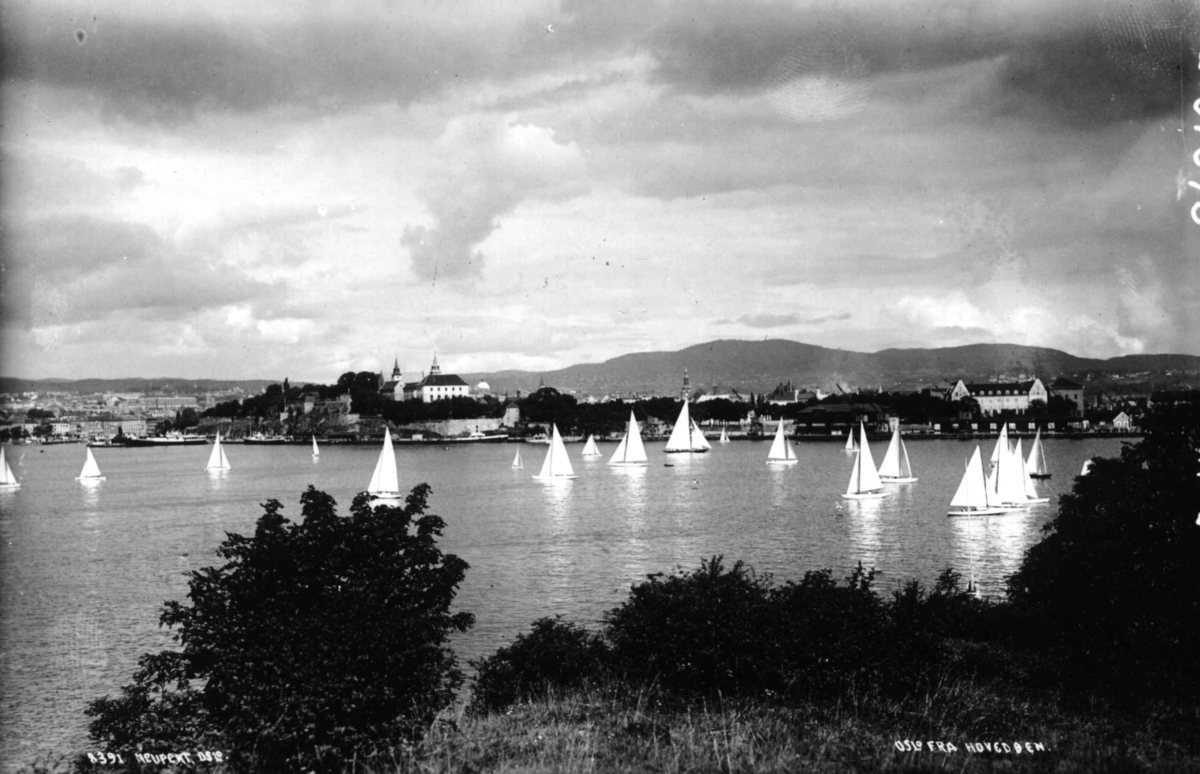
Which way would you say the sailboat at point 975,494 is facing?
to the viewer's right

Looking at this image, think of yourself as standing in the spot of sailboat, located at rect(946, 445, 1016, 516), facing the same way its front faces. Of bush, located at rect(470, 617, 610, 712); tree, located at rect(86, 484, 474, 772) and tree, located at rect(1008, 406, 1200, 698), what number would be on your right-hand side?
3

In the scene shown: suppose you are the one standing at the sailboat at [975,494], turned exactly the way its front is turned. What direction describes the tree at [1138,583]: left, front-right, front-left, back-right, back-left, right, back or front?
right

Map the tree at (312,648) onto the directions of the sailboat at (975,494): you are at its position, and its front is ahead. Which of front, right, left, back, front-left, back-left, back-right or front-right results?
right

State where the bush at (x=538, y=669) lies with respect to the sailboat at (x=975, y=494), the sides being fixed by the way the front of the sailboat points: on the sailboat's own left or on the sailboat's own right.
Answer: on the sailboat's own right

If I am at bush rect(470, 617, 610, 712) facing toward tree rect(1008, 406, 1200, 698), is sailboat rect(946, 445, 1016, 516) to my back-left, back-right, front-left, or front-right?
front-left
